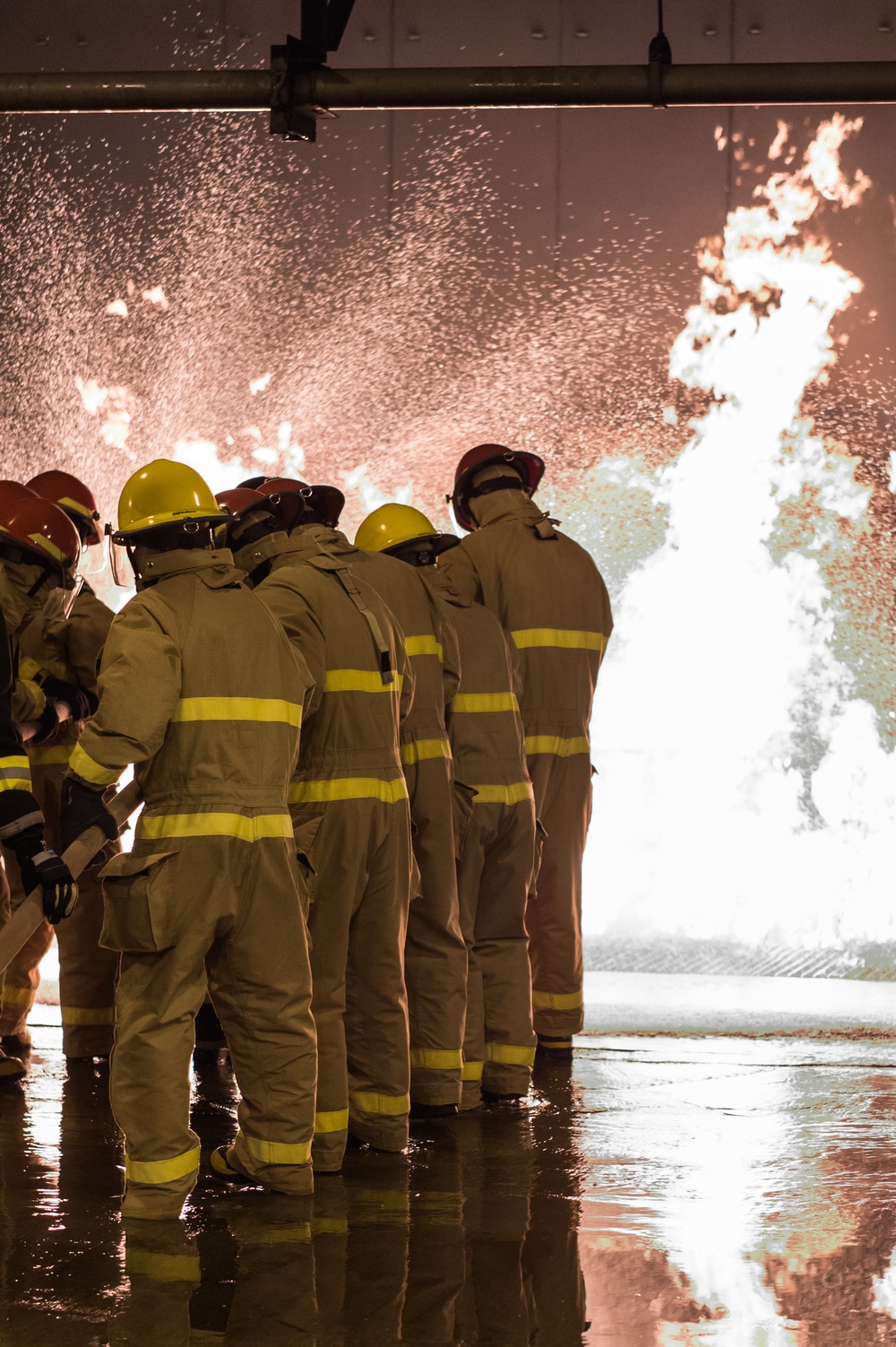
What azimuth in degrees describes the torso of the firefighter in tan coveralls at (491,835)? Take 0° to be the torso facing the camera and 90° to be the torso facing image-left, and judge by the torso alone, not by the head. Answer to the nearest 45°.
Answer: approximately 135°

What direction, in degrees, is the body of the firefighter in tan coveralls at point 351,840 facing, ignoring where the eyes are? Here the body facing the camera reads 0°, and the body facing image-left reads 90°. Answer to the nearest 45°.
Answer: approximately 135°

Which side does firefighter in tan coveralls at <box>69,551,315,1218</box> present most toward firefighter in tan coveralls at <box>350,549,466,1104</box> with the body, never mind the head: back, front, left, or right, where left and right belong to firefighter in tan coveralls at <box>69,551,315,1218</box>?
right

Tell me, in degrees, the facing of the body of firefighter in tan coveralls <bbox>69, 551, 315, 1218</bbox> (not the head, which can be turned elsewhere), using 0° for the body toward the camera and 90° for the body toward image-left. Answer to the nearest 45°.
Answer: approximately 135°
